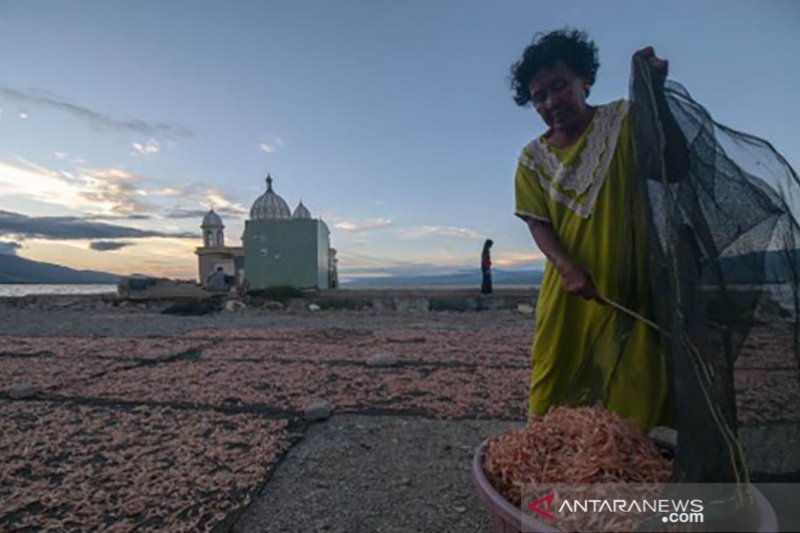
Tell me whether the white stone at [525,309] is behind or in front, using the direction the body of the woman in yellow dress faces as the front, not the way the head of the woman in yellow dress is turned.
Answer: behind

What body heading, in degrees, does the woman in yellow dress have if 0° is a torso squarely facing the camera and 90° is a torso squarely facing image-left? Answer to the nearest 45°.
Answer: approximately 0°

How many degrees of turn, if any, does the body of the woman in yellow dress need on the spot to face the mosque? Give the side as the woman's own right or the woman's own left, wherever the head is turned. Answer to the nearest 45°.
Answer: approximately 135° to the woman's own right

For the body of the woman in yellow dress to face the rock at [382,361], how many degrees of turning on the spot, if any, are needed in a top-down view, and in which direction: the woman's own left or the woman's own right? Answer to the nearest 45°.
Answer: approximately 135° to the woman's own right

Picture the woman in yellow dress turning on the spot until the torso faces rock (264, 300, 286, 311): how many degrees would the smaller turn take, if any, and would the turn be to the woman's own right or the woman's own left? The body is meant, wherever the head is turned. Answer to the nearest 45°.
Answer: approximately 135° to the woman's own right
